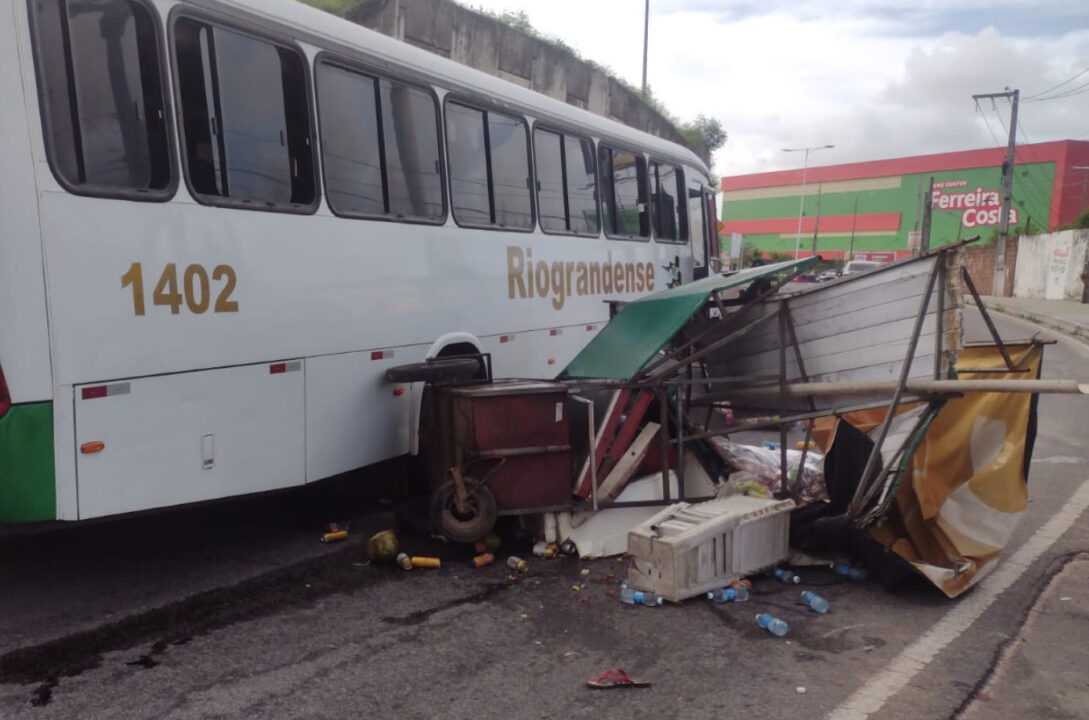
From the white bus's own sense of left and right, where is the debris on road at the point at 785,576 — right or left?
on its right

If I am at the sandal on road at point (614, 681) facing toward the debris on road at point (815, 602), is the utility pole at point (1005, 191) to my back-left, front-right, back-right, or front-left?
front-left

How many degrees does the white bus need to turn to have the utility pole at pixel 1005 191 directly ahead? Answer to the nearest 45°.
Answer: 0° — it already faces it

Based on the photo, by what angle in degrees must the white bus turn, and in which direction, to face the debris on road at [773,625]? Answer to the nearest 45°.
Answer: approximately 90° to its right

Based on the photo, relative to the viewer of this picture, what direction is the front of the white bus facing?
facing away from the viewer and to the right of the viewer

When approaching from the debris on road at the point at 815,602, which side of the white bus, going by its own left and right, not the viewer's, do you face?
right
